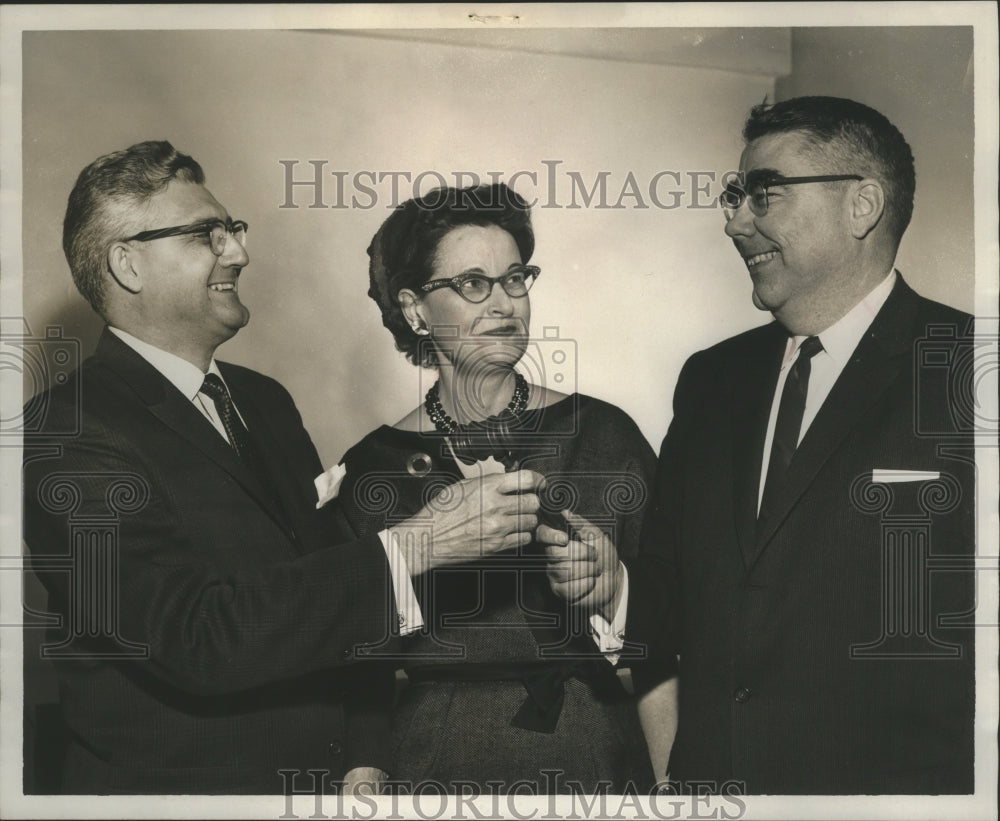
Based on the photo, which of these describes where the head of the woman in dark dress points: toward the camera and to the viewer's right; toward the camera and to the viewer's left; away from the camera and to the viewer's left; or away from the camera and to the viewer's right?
toward the camera and to the viewer's right

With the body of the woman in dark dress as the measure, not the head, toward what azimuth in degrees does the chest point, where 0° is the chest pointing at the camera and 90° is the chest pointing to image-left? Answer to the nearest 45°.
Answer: approximately 0°

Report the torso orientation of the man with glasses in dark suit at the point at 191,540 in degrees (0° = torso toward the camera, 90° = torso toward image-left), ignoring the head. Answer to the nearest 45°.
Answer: approximately 315°

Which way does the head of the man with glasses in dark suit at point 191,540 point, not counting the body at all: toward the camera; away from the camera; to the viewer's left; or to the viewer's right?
to the viewer's right

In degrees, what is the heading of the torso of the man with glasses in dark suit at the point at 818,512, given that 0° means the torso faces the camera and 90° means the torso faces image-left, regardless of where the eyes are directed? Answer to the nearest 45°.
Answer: approximately 45°
